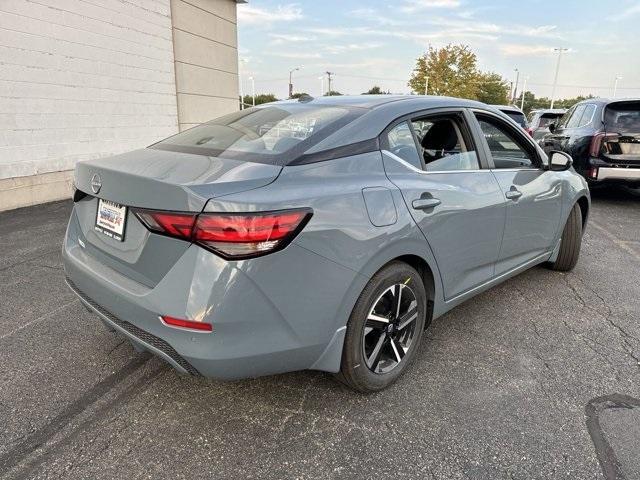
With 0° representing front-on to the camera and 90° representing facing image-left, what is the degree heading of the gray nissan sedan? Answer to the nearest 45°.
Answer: approximately 225°

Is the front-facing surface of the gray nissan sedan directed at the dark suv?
yes

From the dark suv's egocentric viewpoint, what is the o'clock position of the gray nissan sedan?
The gray nissan sedan is roughly at 8 o'clock from the dark suv.

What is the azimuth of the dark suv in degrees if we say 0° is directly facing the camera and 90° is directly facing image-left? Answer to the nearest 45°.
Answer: approximately 135°
